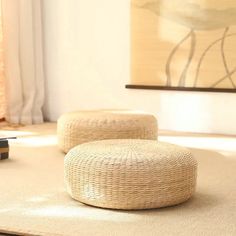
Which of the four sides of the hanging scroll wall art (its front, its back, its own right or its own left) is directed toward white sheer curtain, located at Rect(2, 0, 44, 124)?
right

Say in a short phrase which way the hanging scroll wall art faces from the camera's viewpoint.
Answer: facing the viewer

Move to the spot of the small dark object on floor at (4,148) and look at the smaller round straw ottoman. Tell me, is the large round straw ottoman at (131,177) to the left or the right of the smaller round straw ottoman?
right

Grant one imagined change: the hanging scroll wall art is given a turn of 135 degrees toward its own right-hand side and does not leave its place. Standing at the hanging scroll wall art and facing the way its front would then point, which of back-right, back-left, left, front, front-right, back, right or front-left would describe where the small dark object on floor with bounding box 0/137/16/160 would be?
left

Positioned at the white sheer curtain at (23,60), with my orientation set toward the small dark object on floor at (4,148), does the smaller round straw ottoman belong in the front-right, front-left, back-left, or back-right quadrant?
front-left

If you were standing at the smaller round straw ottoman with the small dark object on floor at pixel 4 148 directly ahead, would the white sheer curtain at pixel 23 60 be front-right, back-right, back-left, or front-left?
front-right

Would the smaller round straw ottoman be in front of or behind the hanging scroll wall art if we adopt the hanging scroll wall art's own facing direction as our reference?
in front

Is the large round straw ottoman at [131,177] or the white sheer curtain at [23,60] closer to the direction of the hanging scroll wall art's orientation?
the large round straw ottoman

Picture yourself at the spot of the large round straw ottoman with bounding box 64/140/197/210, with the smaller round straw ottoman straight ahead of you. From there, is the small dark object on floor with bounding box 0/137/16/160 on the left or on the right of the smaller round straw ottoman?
left

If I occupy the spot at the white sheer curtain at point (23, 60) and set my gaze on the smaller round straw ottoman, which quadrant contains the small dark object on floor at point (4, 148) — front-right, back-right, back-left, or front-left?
front-right

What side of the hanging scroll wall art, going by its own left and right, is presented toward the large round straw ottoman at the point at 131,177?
front

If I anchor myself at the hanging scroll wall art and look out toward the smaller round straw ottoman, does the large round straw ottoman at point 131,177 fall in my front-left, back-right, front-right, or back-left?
front-left
